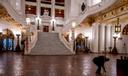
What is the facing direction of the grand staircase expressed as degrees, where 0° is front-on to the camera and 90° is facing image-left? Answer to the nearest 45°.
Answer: approximately 0°
